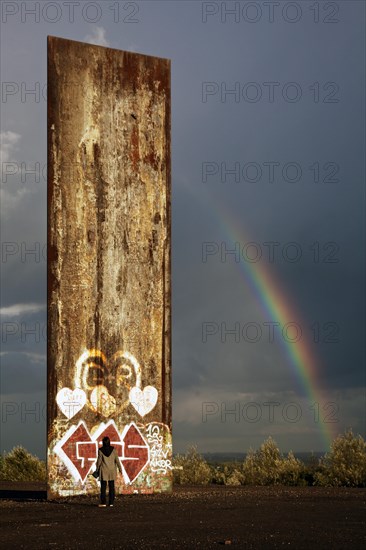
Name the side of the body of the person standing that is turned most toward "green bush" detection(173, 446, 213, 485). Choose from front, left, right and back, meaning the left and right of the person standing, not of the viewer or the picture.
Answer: front

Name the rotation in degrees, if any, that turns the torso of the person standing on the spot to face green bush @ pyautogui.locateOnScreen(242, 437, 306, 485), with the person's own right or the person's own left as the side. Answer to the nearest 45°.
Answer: approximately 45° to the person's own right

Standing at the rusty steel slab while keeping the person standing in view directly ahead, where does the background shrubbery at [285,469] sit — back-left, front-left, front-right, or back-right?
back-left

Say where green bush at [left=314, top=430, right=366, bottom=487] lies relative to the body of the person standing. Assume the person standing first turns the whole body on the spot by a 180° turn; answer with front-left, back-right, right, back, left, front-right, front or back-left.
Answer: back-left

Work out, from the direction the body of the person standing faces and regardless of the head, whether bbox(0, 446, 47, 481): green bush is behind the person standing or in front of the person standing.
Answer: in front

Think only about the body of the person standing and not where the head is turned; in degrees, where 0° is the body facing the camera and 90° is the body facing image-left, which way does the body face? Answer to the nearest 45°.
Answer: approximately 180°

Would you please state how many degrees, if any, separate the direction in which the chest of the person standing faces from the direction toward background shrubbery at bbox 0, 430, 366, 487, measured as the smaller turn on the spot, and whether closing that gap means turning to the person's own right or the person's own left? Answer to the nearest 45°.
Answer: approximately 45° to the person's own right
